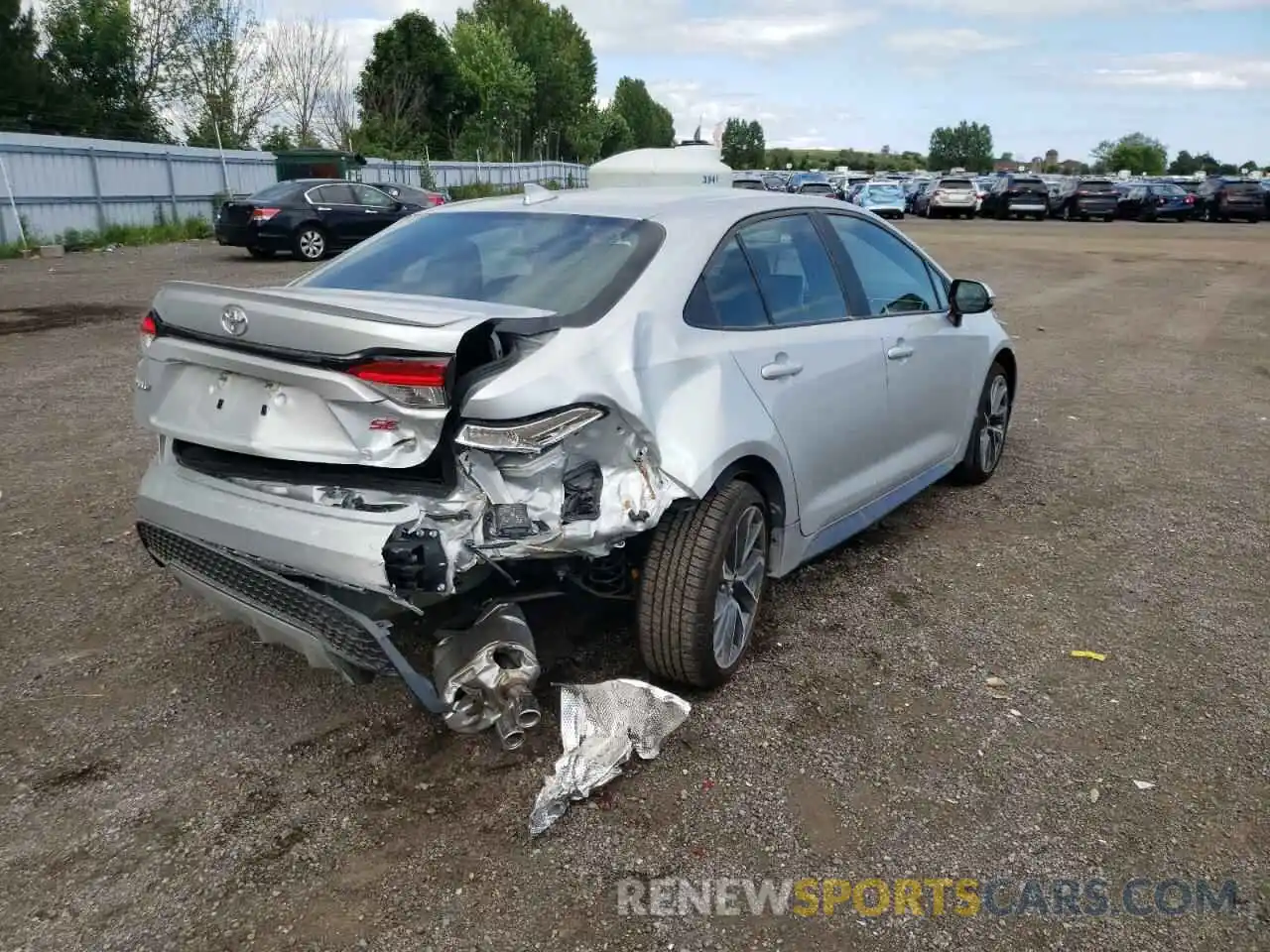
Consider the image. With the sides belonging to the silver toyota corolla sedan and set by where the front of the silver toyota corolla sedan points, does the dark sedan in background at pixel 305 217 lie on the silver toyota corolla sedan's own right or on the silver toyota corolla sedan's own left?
on the silver toyota corolla sedan's own left

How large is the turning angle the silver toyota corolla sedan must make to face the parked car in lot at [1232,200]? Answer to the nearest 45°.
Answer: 0° — it already faces it

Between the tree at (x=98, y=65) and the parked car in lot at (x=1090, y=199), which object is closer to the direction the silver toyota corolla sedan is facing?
the parked car in lot

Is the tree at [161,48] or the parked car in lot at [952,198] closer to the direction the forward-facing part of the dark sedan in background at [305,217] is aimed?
the parked car in lot

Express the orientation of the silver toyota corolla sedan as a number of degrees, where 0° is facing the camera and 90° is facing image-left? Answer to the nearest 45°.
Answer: approximately 225°

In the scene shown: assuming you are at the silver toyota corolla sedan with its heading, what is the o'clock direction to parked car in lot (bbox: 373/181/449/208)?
The parked car in lot is roughly at 10 o'clock from the silver toyota corolla sedan.

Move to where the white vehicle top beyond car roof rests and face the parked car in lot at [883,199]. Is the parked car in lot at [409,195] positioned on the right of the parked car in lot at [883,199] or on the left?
left

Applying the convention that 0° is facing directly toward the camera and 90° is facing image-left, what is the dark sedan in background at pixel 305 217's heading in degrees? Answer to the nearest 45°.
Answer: approximately 225°

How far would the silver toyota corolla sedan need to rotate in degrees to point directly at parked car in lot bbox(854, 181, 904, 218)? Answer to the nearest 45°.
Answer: approximately 45° to its left

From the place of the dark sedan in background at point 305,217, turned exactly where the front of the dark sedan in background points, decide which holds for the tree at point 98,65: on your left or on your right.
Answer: on your left
